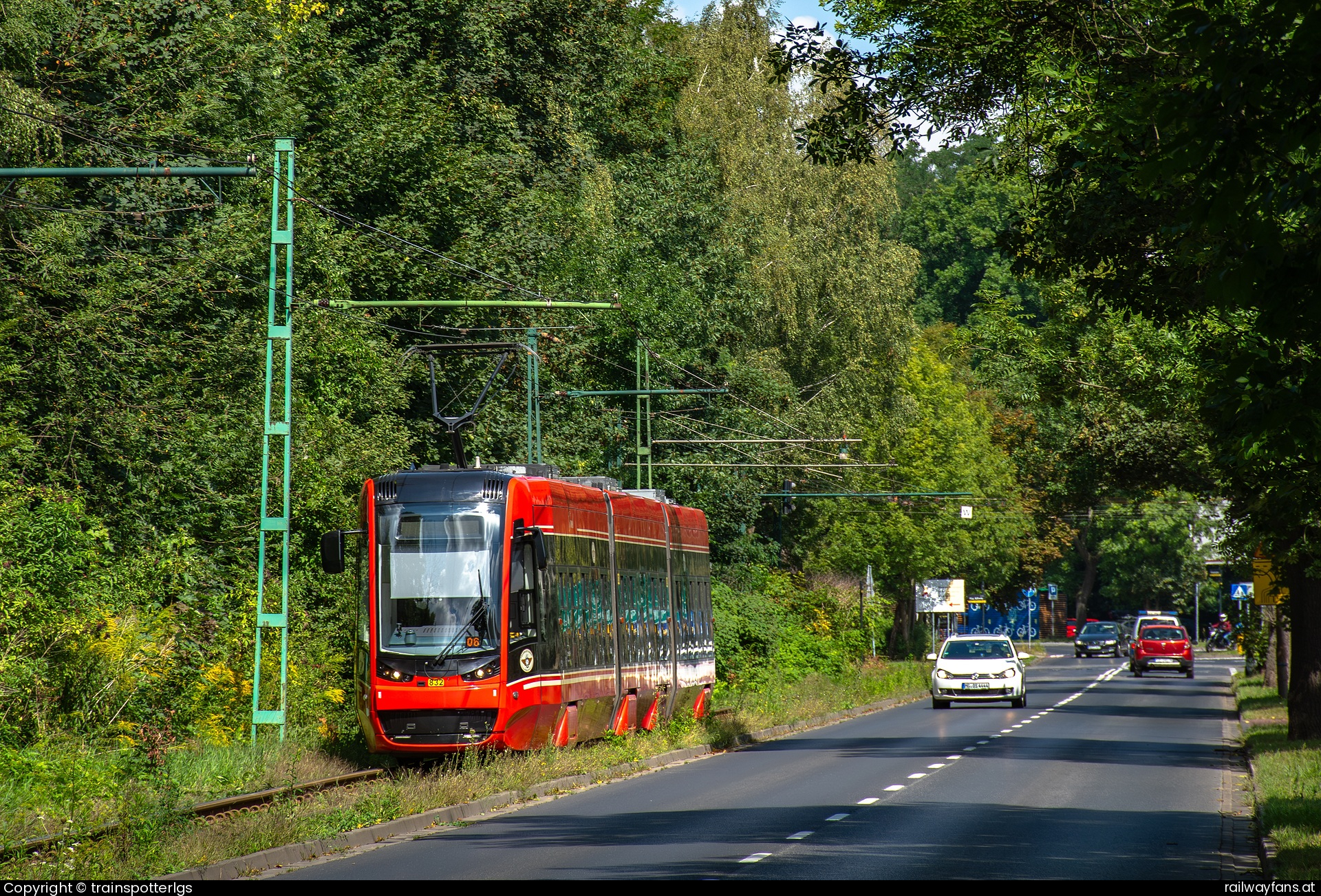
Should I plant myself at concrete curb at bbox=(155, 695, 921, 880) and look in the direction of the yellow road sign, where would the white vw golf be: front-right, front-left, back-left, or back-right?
front-left

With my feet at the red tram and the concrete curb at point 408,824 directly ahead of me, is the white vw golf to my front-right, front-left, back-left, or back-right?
back-left

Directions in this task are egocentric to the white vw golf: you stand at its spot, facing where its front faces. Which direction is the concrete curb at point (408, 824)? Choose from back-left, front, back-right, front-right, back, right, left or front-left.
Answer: front

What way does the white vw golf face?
toward the camera
